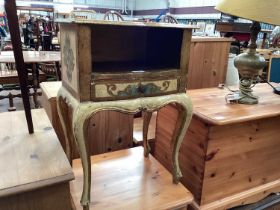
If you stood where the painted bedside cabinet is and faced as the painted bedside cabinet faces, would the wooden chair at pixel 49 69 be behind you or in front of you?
behind

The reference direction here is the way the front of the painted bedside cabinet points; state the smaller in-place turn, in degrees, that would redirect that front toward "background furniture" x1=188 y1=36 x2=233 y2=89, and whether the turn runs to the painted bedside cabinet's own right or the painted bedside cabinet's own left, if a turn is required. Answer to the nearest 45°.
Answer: approximately 90° to the painted bedside cabinet's own left

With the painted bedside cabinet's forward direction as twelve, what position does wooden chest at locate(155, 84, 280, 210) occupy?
The wooden chest is roughly at 10 o'clock from the painted bedside cabinet.

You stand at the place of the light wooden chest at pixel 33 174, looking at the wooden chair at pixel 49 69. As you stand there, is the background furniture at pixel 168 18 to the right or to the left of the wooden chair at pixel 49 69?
right

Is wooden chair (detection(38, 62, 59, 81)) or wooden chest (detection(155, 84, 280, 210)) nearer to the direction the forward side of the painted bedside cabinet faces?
the wooden chest

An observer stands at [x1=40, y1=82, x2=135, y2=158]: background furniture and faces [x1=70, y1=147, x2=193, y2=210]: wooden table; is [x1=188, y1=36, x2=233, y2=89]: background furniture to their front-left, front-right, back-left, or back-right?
back-left

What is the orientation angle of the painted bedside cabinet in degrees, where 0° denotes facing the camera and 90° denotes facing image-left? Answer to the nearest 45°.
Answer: approximately 315°
